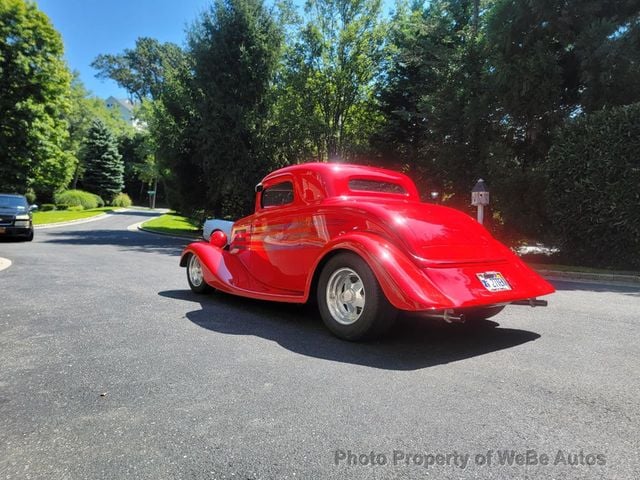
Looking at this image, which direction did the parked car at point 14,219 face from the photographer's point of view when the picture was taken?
facing the viewer

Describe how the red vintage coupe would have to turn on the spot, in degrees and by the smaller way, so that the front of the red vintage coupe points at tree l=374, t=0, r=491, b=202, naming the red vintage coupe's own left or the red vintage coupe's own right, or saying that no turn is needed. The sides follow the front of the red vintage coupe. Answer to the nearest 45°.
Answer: approximately 45° to the red vintage coupe's own right

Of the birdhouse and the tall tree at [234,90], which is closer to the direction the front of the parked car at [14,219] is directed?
the birdhouse

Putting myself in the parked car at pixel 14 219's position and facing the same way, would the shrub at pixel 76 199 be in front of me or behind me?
behind

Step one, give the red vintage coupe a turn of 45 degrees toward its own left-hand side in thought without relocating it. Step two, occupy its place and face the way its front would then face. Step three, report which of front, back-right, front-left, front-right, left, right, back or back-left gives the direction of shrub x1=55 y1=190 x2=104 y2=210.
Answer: front-right

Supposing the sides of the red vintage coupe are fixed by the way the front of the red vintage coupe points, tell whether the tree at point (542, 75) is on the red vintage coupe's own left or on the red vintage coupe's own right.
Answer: on the red vintage coupe's own right

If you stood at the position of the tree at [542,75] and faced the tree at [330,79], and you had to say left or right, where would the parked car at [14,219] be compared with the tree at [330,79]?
left

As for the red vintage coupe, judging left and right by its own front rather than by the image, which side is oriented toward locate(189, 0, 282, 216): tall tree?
front

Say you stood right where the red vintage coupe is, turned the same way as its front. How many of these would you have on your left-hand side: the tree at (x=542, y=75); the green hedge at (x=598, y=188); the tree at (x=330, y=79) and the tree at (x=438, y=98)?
0

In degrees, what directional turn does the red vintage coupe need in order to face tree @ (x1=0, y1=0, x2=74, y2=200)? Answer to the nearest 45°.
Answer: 0° — it already faces it

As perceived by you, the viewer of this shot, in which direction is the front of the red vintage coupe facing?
facing away from the viewer and to the left of the viewer

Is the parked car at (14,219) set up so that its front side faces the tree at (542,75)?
no
